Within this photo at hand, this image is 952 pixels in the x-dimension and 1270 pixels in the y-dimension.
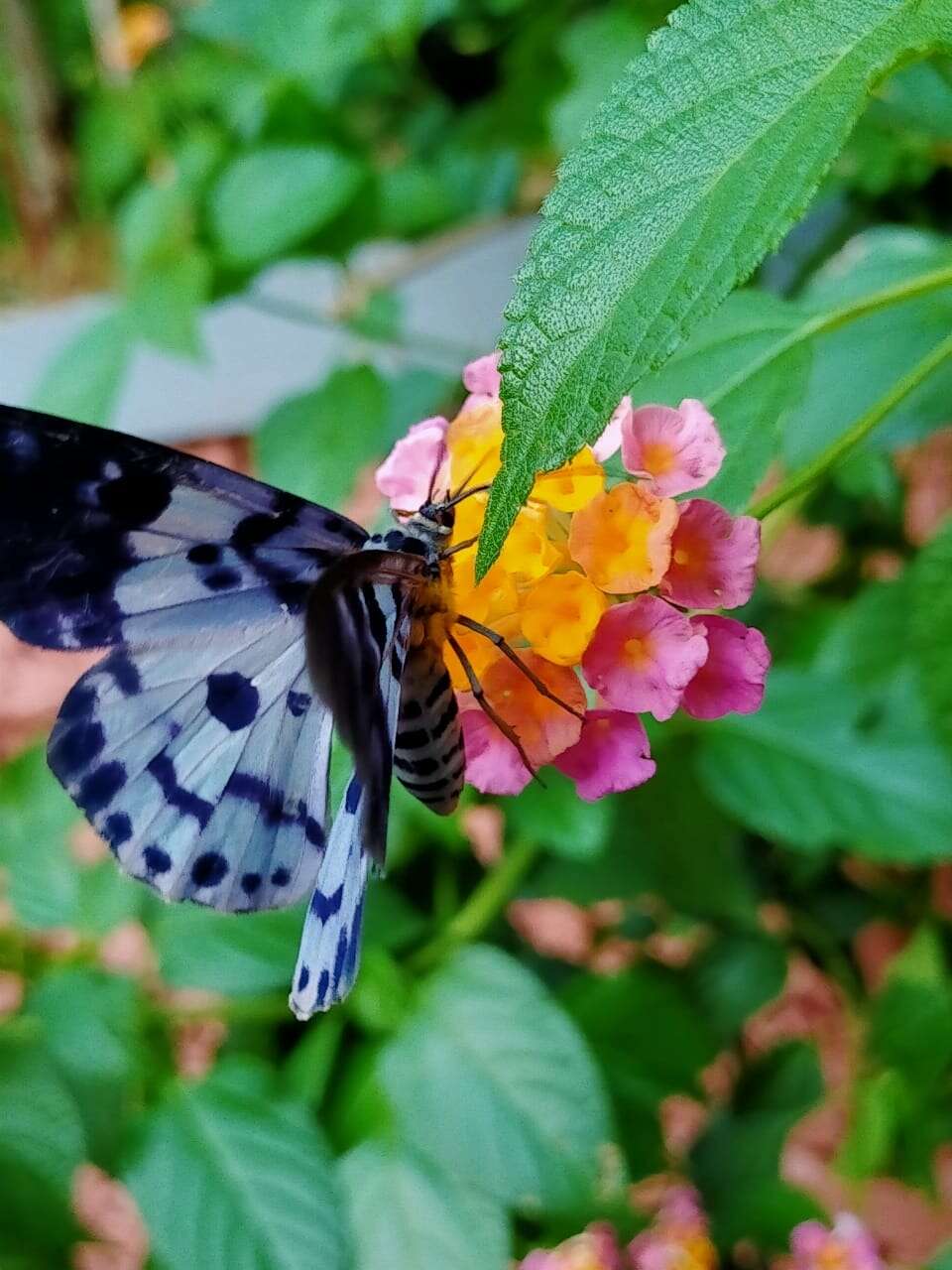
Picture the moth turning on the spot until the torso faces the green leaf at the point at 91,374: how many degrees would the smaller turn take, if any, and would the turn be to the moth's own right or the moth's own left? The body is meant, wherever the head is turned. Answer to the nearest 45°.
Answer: approximately 90° to the moth's own left

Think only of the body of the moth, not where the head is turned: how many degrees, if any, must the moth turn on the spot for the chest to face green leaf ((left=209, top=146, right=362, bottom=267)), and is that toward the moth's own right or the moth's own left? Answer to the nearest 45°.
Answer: approximately 90° to the moth's own left

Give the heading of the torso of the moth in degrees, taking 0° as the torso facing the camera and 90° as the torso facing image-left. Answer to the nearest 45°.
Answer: approximately 270°

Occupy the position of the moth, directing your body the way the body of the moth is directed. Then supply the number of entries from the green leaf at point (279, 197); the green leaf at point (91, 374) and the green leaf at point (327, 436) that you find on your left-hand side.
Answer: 3
